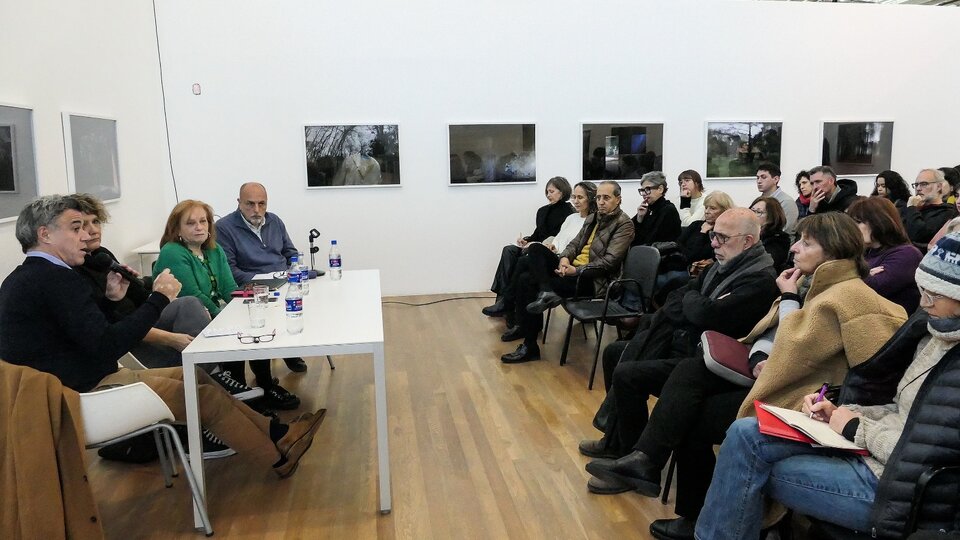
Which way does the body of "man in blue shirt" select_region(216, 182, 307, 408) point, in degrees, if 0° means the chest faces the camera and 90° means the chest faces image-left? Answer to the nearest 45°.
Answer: approximately 315°

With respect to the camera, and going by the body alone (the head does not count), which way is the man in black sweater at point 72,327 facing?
to the viewer's right

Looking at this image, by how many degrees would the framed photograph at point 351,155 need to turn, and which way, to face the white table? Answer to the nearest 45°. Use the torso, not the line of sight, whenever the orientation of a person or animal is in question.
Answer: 0° — it already faces it

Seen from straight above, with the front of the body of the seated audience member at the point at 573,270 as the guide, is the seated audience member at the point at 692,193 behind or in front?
behind

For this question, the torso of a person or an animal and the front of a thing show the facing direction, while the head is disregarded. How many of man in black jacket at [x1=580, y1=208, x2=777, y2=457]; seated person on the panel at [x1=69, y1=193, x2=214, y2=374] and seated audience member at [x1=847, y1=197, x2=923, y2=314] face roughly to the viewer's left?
2

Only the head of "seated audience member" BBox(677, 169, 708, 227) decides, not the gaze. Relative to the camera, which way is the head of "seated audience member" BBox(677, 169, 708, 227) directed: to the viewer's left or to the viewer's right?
to the viewer's left

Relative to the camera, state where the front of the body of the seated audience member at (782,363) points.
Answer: to the viewer's left

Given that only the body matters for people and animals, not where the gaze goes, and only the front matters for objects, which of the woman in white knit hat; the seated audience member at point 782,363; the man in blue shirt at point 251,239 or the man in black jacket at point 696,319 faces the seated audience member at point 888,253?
the man in blue shirt

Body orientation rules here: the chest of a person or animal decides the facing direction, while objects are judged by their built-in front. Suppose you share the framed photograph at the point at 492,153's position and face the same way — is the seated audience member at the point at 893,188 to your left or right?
on your left

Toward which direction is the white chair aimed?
to the viewer's right

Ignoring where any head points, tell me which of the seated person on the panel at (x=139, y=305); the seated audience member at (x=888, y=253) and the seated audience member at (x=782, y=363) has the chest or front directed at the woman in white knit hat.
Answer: the seated person on the panel at (x=139, y=305)
